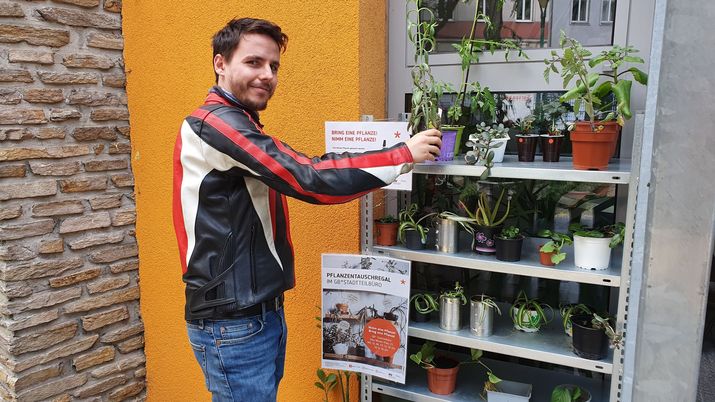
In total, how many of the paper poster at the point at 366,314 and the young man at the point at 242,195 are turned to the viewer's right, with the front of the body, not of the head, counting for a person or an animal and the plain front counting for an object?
1

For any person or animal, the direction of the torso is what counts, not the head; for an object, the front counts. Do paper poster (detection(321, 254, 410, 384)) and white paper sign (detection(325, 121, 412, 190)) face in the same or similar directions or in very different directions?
same or similar directions

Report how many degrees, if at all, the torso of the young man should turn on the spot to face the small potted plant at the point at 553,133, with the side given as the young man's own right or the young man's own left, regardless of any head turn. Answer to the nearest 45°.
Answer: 0° — they already face it

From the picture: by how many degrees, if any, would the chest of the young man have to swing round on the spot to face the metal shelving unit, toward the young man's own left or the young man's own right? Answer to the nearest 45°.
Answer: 0° — they already face it

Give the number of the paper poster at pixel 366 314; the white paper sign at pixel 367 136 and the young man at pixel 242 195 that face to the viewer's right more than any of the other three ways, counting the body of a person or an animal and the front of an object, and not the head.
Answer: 1

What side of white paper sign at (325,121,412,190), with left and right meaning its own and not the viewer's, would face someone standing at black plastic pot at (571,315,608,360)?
left

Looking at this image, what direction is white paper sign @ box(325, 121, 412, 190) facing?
toward the camera

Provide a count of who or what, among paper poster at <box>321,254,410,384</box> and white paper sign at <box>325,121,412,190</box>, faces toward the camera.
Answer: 2

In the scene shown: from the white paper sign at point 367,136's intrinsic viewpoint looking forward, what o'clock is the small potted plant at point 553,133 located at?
The small potted plant is roughly at 9 o'clock from the white paper sign.

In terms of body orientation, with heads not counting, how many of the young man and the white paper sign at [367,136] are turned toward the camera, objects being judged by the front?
1

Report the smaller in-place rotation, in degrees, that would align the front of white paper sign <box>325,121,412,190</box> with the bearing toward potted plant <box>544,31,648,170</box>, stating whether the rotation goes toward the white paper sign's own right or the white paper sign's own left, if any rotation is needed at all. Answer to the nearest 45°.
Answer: approximately 90° to the white paper sign's own left

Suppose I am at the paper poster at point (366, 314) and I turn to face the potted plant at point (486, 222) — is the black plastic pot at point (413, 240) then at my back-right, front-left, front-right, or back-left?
front-left

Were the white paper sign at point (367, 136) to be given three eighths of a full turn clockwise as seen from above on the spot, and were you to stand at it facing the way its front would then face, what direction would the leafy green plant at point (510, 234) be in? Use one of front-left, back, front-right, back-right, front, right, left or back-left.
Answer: back-right

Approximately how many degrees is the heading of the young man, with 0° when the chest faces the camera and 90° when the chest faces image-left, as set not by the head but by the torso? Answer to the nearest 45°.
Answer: approximately 270°

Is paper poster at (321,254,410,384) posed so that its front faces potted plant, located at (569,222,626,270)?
no

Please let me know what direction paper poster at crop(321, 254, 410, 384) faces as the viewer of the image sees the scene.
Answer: facing the viewer
